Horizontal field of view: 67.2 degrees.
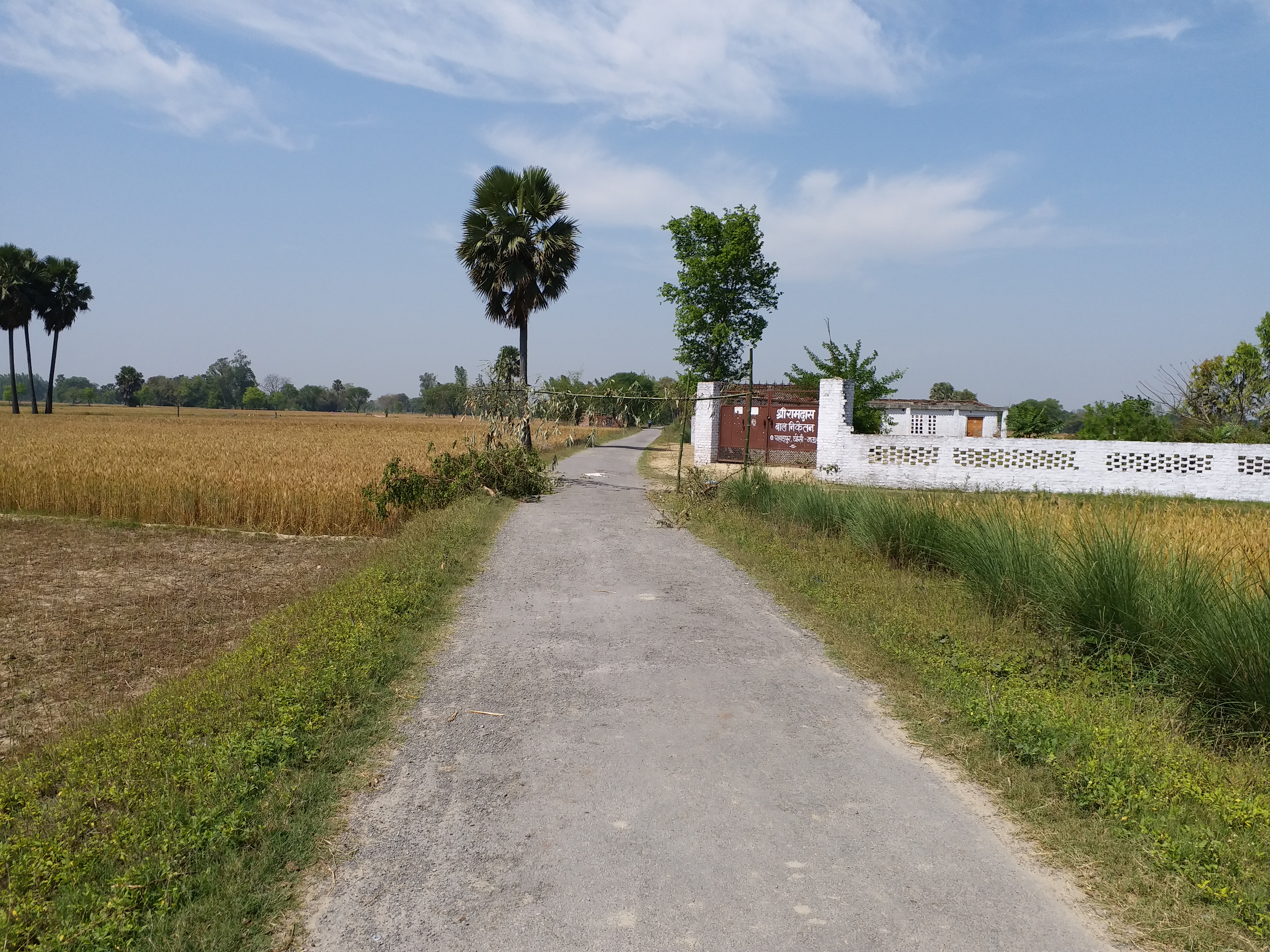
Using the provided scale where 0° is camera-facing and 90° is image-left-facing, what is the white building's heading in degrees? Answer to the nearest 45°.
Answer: approximately 0°

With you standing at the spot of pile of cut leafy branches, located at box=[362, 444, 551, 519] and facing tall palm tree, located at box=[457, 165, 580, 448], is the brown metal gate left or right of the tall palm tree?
right

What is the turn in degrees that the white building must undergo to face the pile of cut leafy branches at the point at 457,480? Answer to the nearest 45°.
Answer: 0° — it already faces it

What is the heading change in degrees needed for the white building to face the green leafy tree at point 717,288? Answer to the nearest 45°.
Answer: approximately 45° to its right

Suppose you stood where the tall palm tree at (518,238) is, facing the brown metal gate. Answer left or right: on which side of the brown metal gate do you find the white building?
left

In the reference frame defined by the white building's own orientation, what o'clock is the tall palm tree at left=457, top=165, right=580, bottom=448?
The tall palm tree is roughly at 1 o'clock from the white building.

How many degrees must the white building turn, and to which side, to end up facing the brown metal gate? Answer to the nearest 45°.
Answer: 0° — it already faces it
